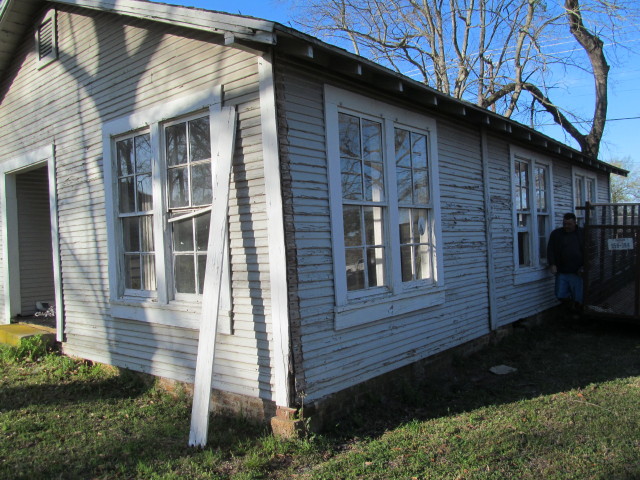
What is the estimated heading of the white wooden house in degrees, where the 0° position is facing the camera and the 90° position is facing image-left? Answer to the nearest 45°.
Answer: approximately 45°
